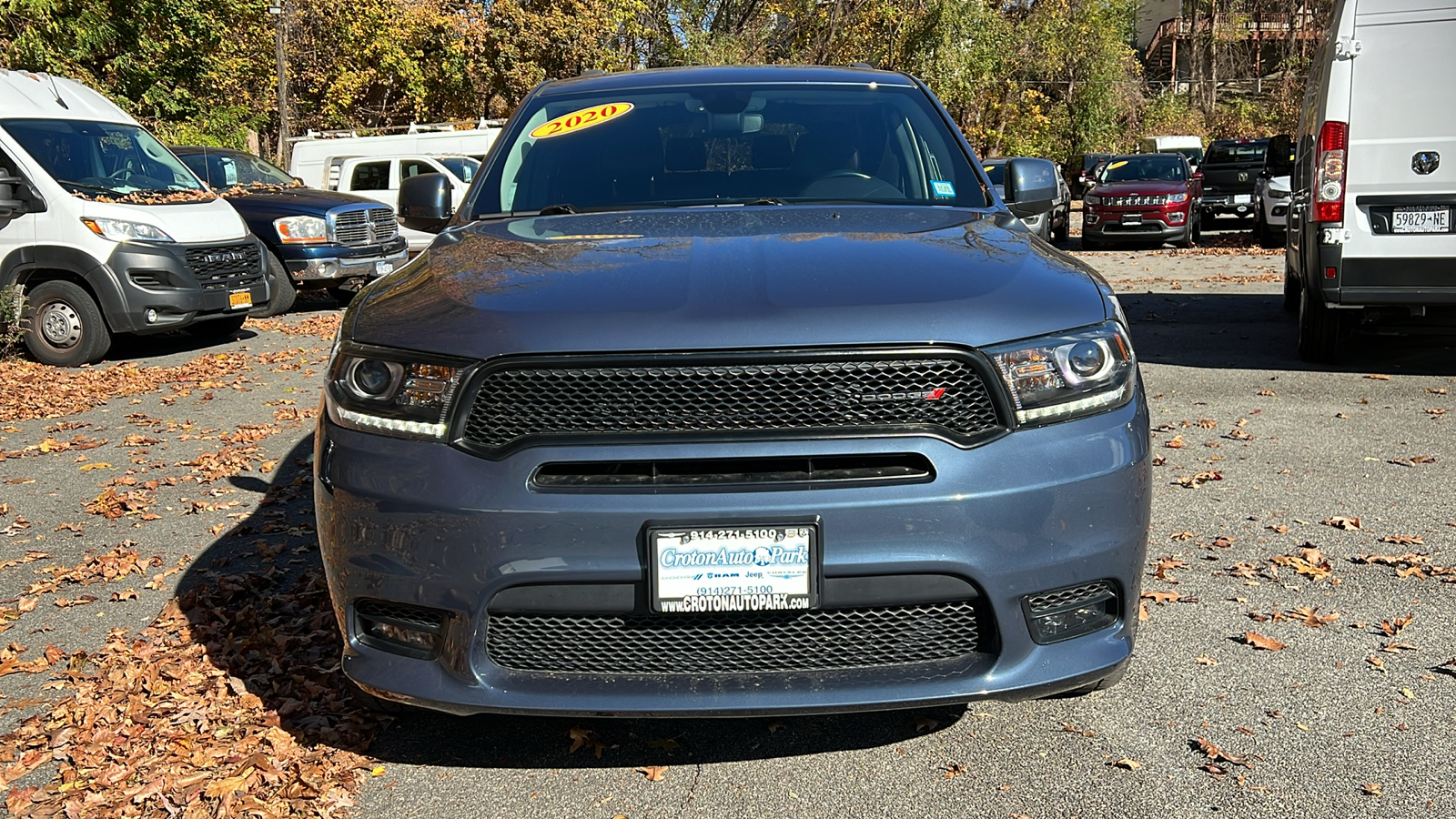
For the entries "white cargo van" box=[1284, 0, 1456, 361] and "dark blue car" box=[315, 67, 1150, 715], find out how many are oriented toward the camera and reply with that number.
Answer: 1

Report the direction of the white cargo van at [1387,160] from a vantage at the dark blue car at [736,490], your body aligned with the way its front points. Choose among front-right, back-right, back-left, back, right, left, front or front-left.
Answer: back-left

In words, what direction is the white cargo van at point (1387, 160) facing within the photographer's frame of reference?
facing away from the viewer

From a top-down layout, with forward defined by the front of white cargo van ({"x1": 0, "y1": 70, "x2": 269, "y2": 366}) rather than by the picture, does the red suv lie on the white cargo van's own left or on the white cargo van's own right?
on the white cargo van's own left

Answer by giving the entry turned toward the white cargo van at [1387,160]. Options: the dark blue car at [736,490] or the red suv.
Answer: the red suv

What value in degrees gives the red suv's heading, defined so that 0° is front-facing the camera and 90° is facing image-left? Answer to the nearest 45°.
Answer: approximately 0°

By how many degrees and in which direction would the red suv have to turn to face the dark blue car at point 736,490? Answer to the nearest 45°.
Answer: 0° — it already faces it

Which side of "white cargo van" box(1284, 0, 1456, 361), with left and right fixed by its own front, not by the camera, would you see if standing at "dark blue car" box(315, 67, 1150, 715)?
back

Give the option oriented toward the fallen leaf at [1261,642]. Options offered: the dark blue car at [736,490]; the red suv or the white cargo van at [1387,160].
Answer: the red suv

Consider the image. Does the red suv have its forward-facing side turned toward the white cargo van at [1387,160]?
yes
